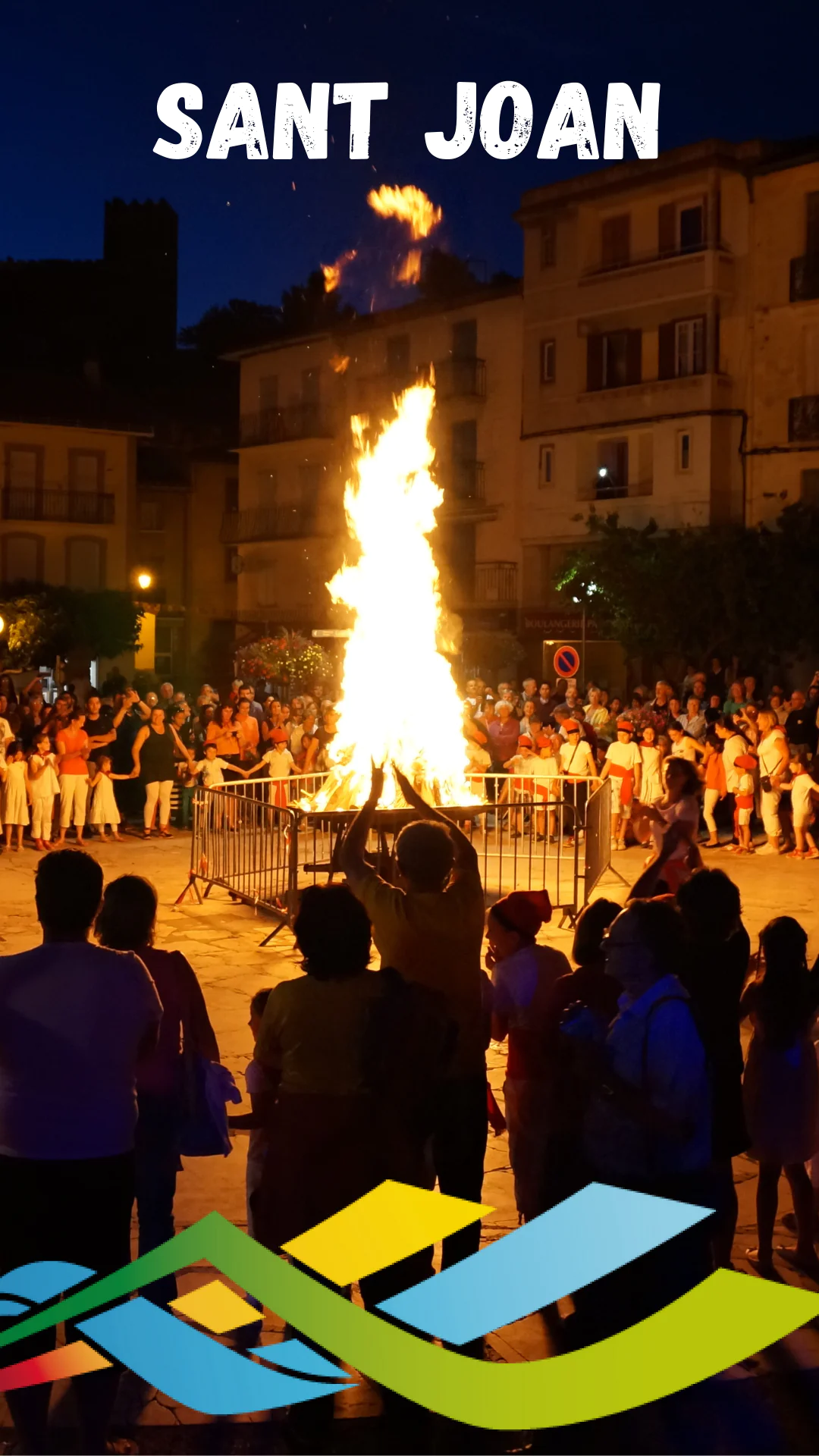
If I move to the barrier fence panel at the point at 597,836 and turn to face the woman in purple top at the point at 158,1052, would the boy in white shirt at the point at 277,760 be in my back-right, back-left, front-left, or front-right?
back-right

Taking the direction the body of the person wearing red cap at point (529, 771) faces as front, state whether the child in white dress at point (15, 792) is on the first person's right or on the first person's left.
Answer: on the first person's right

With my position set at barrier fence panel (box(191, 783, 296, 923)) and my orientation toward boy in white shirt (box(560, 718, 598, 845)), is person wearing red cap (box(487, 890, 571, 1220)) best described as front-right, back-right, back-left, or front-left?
back-right

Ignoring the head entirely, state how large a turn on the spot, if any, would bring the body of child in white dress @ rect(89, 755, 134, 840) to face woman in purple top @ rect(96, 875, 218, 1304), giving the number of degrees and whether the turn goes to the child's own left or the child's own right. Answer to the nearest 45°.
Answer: approximately 45° to the child's own right

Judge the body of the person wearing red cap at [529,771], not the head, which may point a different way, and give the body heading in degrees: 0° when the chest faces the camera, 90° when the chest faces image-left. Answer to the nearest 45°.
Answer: approximately 0°

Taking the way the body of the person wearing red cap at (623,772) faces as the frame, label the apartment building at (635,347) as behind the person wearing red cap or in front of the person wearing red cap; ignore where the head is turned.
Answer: behind
